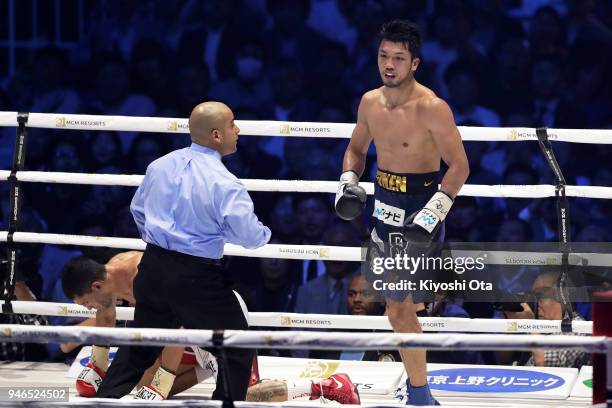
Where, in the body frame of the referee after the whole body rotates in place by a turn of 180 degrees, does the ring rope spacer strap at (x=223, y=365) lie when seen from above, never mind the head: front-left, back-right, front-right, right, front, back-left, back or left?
front-left

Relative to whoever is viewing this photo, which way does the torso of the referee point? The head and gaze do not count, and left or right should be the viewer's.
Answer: facing away from the viewer and to the right of the viewer
